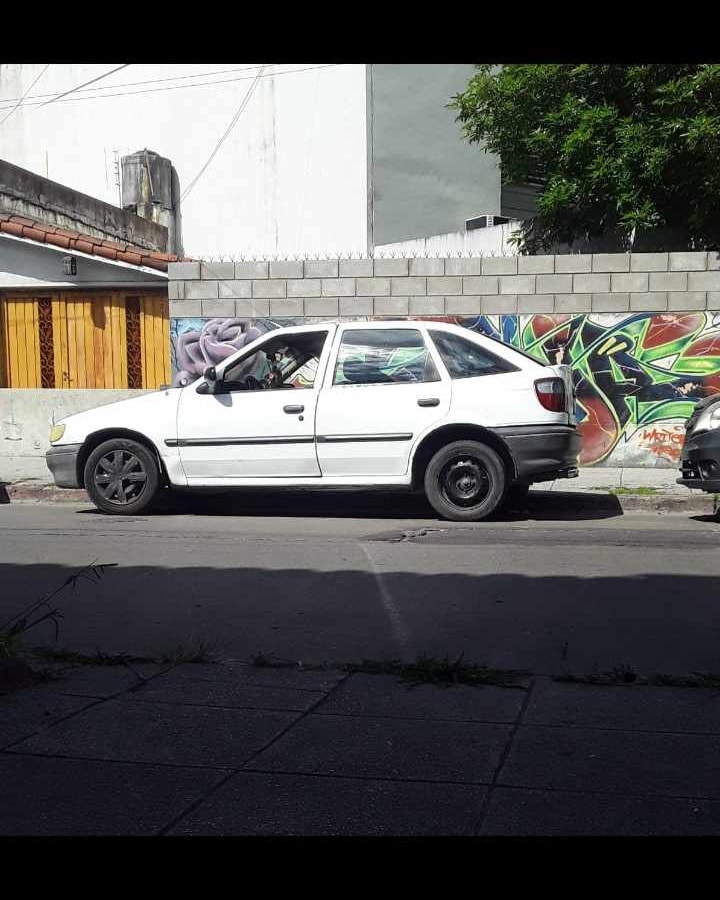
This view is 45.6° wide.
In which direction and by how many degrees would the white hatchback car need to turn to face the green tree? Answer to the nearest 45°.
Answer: approximately 135° to its right

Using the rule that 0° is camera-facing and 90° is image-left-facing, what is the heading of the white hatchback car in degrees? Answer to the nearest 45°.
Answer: approximately 90°

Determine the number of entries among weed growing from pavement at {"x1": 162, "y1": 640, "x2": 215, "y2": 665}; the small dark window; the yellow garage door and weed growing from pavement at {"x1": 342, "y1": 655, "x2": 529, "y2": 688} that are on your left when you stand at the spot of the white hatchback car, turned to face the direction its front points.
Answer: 2

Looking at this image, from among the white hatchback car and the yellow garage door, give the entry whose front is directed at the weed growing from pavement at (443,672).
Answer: the yellow garage door

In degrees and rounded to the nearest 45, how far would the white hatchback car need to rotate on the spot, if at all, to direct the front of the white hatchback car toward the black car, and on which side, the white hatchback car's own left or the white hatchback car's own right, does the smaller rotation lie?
approximately 180°

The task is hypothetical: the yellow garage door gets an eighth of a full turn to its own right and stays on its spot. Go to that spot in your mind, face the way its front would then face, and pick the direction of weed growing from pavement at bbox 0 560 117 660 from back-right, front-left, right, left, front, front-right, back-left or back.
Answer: front-left

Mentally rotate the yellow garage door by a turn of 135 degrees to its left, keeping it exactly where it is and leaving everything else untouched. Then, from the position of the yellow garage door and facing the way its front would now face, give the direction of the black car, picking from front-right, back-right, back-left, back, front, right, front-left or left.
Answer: right

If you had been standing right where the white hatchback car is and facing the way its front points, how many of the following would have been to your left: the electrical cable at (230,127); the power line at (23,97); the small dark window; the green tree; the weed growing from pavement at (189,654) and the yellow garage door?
1

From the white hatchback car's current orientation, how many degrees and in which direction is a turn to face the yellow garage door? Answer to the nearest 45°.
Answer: approximately 45° to its right

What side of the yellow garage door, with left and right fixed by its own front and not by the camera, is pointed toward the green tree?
left

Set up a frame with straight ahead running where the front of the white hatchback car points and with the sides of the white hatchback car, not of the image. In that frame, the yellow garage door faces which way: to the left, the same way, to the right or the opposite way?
to the left

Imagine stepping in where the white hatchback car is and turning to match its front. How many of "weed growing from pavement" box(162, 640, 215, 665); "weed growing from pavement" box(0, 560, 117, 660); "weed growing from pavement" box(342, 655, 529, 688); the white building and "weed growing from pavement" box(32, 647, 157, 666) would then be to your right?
1

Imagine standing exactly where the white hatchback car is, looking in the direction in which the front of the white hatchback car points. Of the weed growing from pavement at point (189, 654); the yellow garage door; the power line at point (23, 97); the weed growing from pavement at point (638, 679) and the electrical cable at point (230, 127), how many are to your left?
2

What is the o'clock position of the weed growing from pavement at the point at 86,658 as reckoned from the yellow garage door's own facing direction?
The weed growing from pavement is roughly at 12 o'clock from the yellow garage door.

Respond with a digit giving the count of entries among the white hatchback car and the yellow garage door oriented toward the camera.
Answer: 1

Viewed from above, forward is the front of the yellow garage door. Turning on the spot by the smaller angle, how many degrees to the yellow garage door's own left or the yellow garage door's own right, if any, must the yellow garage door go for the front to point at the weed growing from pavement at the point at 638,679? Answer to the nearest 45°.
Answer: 0° — it already faces it

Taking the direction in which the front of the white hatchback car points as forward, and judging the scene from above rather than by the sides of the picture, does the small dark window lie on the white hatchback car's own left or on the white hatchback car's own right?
on the white hatchback car's own right

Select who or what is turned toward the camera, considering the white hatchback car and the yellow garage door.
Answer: the yellow garage door

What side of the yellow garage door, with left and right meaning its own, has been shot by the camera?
front
